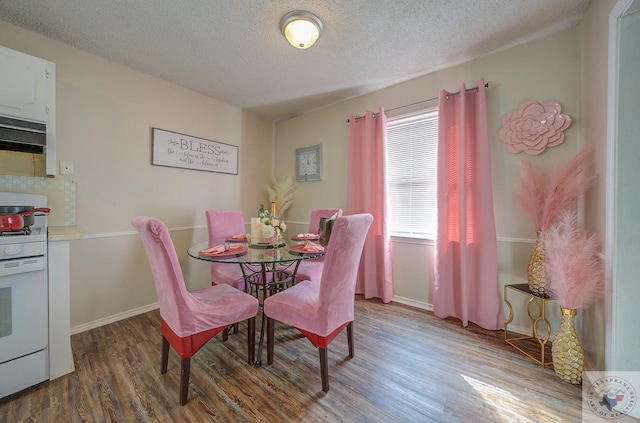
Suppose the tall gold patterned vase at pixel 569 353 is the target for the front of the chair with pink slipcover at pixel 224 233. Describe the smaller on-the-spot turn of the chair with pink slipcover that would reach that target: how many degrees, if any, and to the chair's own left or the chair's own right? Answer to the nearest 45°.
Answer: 0° — it already faces it

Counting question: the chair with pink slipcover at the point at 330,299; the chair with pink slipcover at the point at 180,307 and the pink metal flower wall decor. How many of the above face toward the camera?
1

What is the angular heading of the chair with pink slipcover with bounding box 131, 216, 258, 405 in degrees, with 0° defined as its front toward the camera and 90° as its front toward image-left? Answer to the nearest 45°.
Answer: approximately 225°

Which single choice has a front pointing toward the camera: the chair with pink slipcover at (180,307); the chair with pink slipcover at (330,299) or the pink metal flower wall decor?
the pink metal flower wall decor

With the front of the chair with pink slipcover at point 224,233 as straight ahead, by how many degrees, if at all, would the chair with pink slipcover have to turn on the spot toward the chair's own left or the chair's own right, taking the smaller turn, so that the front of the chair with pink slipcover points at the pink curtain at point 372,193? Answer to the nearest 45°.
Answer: approximately 45° to the chair's own left

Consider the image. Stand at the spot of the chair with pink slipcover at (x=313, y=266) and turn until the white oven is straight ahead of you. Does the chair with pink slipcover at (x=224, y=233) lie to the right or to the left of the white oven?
right

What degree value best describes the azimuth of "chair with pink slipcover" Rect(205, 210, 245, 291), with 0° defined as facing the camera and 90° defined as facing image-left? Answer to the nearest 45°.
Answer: approximately 315°

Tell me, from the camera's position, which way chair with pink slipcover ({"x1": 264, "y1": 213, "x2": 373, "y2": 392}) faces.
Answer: facing away from the viewer and to the left of the viewer

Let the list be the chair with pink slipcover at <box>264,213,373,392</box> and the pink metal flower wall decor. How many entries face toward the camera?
1

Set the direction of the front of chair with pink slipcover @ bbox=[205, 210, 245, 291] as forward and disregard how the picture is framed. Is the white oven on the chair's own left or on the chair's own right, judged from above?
on the chair's own right

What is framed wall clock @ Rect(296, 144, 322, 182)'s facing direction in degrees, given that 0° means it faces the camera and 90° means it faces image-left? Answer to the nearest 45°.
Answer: approximately 45°

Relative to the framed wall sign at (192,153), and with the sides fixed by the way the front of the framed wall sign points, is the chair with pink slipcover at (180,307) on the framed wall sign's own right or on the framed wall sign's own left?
on the framed wall sign's own right

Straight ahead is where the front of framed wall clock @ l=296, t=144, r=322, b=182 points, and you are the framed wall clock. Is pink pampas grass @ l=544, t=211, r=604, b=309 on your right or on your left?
on your left

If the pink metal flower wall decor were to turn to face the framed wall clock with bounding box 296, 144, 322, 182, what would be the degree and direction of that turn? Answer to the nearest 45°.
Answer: approximately 90° to its right
